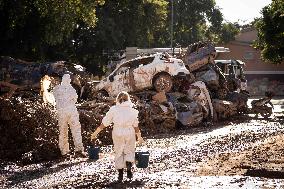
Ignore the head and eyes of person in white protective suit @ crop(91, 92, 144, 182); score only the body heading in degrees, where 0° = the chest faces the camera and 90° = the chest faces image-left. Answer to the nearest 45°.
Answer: approximately 180°

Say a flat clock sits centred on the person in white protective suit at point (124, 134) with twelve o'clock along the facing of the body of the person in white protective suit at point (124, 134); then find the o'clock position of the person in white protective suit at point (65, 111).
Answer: the person in white protective suit at point (65, 111) is roughly at 11 o'clock from the person in white protective suit at point (124, 134).

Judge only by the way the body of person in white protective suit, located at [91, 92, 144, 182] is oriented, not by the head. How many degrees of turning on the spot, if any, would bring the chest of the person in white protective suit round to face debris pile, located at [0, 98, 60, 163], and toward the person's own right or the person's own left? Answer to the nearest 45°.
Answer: approximately 45° to the person's own left

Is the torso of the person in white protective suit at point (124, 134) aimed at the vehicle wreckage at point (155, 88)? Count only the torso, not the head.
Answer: yes

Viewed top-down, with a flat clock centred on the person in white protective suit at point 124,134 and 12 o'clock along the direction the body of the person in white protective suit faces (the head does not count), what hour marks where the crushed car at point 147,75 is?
The crushed car is roughly at 12 o'clock from the person in white protective suit.
